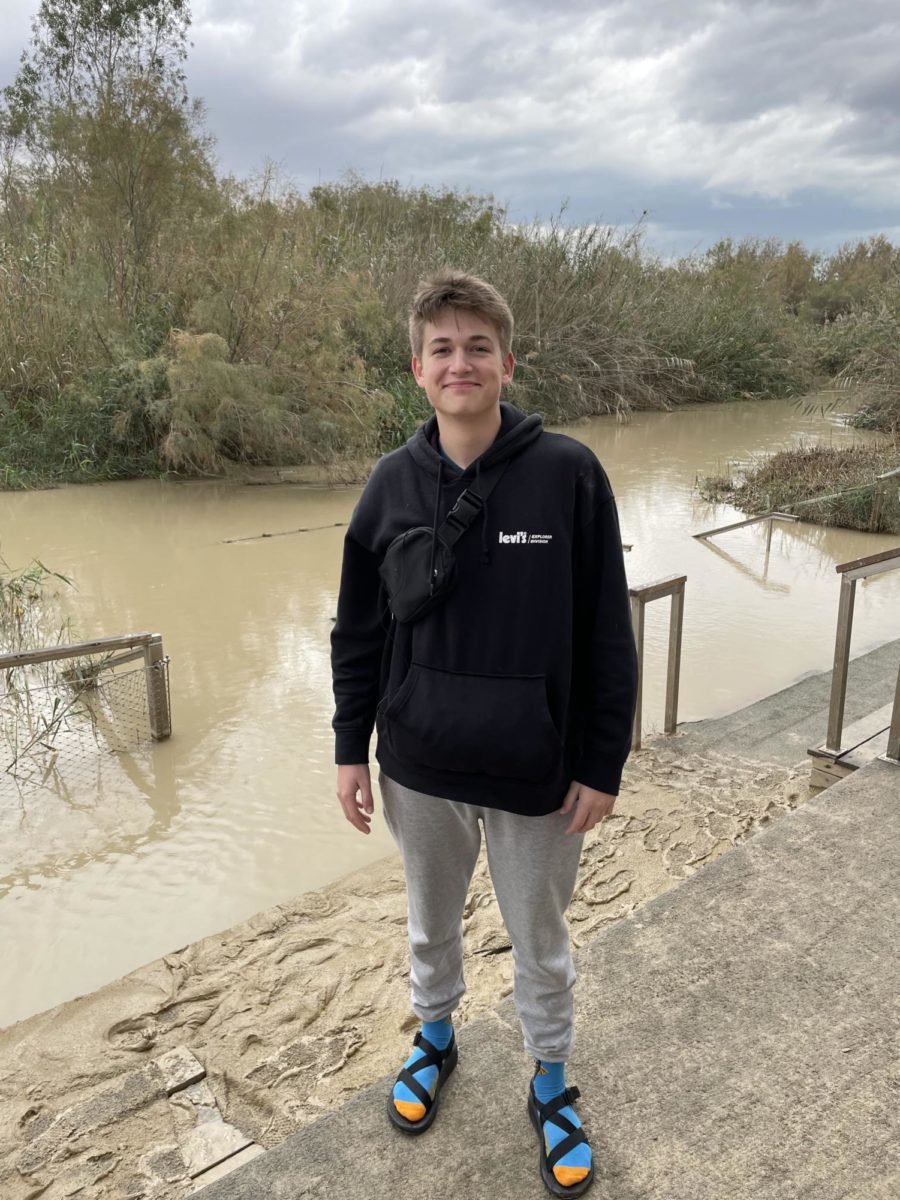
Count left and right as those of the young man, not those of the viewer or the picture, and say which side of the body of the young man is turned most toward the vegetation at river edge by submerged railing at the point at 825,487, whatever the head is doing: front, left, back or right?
back

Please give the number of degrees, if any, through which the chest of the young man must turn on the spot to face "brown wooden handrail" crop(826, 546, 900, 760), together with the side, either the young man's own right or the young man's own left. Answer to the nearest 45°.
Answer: approximately 135° to the young man's own left

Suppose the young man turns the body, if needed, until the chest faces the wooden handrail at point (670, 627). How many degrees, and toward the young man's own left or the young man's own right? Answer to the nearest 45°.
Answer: approximately 180°

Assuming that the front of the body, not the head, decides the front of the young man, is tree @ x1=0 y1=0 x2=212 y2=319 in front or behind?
behind

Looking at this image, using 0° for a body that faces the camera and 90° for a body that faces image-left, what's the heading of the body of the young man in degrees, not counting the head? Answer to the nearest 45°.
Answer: approximately 0°
